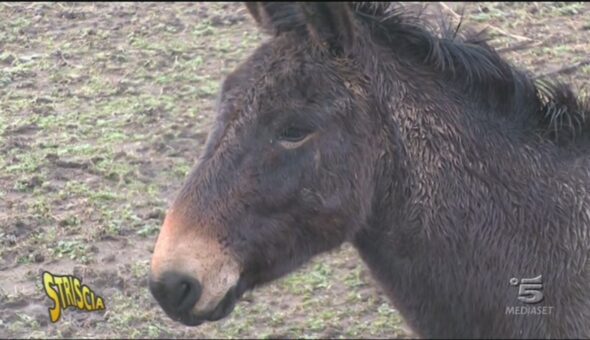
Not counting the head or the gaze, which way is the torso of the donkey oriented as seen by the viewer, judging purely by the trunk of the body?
to the viewer's left
